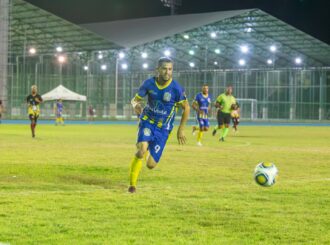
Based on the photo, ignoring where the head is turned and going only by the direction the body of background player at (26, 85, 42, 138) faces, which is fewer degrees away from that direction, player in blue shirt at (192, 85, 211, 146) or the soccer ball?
the soccer ball

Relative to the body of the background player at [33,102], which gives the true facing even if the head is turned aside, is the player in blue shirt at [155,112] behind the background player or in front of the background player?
in front

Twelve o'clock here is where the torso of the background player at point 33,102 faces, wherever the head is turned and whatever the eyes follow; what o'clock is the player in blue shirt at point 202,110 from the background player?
The player in blue shirt is roughly at 10 o'clock from the background player.

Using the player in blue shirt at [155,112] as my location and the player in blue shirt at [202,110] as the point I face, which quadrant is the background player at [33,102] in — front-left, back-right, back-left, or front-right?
front-left

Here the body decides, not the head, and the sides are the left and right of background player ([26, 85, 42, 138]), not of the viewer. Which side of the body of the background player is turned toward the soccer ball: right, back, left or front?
front

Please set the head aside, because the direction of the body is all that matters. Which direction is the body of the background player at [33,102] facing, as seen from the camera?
toward the camera

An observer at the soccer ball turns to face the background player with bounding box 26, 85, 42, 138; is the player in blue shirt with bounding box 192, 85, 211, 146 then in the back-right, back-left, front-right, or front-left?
front-right
